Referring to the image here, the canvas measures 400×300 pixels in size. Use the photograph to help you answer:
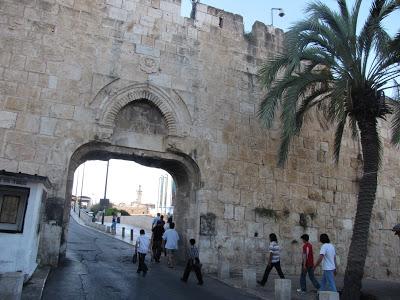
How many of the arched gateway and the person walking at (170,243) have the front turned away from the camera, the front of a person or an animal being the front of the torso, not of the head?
1

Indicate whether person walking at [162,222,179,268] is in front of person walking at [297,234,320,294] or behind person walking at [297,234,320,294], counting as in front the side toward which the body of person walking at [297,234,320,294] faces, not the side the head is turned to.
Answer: in front

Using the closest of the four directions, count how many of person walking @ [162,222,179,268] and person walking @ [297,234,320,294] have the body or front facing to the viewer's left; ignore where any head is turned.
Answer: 1

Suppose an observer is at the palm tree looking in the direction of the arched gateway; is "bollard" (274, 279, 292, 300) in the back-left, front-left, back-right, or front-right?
front-left

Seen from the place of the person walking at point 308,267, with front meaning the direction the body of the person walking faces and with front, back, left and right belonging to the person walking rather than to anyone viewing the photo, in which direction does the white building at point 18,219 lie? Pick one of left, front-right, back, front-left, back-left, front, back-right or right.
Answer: front-left

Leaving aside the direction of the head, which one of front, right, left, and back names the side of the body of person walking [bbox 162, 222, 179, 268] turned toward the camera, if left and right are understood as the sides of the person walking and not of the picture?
back

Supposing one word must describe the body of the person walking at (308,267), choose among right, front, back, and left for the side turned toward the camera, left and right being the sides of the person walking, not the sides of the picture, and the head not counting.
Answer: left

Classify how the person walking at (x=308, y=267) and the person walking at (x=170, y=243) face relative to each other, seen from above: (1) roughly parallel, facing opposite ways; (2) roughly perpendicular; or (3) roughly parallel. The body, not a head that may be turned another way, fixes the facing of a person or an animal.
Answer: roughly perpendicular

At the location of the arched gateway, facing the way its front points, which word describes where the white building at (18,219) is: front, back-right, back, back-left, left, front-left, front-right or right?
front-right
